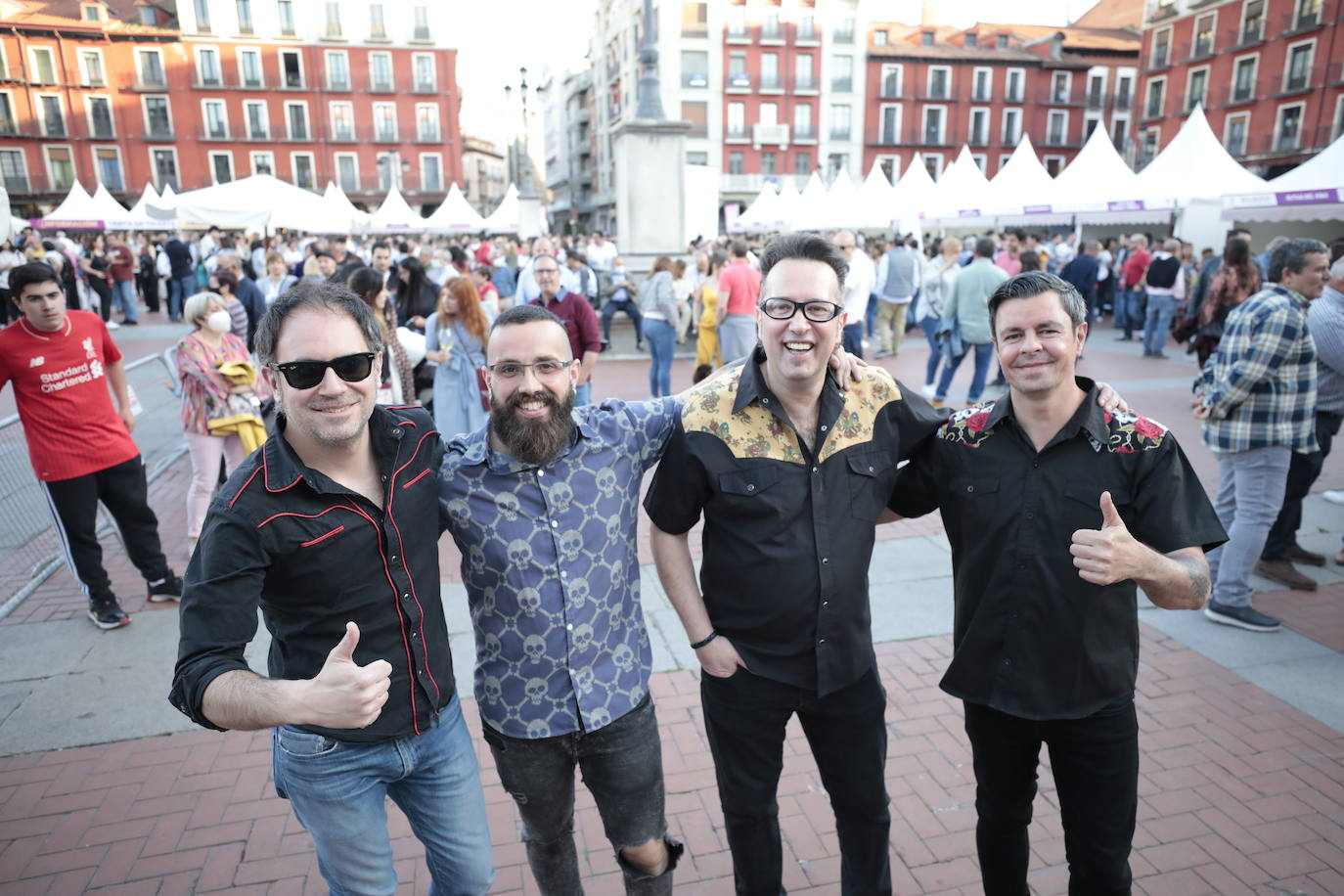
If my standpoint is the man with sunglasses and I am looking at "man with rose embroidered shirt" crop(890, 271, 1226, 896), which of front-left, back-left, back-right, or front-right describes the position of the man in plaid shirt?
front-left

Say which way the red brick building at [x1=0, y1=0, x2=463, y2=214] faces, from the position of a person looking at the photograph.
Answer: facing the viewer

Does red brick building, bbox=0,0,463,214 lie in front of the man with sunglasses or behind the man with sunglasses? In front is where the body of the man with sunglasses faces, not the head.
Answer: behind

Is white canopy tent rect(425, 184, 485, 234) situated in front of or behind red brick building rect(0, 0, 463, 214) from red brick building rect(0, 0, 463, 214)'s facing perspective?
in front

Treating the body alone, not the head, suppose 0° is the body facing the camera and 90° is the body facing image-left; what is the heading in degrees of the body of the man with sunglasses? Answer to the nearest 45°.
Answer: approximately 315°

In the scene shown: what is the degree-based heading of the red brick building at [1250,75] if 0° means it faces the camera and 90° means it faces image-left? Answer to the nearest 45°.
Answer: approximately 45°

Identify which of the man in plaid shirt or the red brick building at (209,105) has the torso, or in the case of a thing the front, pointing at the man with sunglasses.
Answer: the red brick building

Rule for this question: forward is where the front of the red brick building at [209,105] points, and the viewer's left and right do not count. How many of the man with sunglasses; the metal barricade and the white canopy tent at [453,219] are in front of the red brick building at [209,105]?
3

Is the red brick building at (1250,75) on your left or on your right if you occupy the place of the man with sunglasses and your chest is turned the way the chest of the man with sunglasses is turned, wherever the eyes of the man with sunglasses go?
on your left
